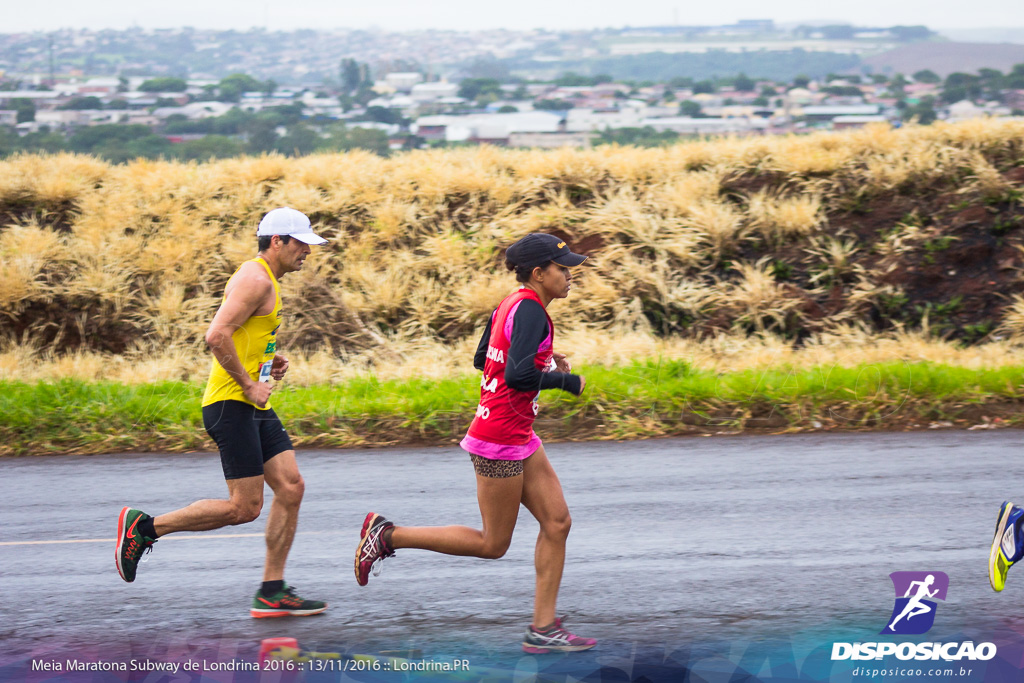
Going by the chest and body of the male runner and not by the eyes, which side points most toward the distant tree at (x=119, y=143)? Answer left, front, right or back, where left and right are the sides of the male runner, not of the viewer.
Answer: left

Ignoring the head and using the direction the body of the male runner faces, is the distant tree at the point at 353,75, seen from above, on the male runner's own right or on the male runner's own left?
on the male runner's own left

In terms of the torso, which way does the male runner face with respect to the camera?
to the viewer's right

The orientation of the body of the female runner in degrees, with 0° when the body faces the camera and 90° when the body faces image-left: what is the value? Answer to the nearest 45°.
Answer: approximately 270°

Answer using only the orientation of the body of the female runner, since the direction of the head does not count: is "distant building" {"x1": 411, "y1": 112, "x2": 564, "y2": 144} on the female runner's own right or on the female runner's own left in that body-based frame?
on the female runner's own left

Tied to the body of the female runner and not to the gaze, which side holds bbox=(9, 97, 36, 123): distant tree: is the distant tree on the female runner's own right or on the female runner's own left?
on the female runner's own left

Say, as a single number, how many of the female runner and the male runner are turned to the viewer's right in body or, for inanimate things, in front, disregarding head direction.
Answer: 2

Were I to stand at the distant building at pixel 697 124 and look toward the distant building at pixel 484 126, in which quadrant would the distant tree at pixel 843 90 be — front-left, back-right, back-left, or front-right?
back-right

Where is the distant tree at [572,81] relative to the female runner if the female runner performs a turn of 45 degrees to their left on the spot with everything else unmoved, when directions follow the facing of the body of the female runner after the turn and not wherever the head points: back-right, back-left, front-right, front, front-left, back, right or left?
front-left

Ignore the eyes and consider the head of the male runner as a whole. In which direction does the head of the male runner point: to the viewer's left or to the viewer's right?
to the viewer's right

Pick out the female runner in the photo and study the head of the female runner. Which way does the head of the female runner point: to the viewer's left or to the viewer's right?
to the viewer's right
